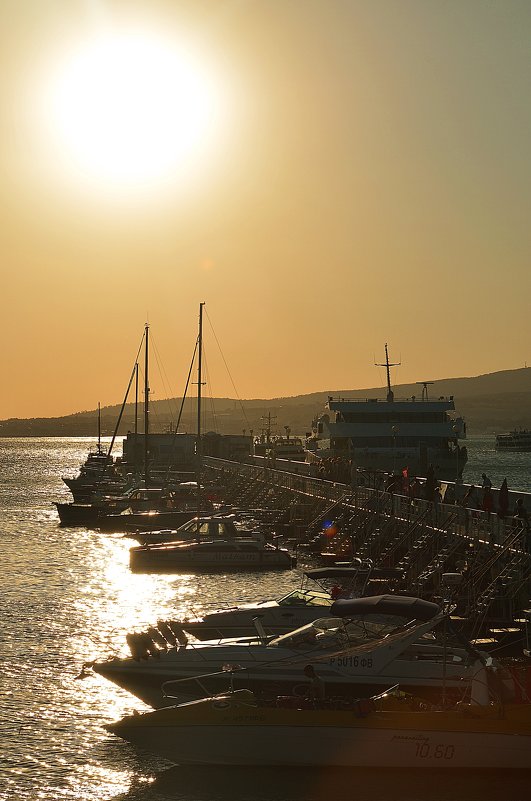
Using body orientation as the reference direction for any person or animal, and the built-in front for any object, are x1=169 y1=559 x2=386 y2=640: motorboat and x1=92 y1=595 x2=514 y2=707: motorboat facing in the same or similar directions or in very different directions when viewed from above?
same or similar directions

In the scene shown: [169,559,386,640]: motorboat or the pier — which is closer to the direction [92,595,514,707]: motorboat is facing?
the motorboat

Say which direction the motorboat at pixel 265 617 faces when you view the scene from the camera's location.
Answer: facing to the left of the viewer

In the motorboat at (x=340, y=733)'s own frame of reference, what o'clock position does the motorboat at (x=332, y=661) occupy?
the motorboat at (x=332, y=661) is roughly at 3 o'clock from the motorboat at (x=340, y=733).

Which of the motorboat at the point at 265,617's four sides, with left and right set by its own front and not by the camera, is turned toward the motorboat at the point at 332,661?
left

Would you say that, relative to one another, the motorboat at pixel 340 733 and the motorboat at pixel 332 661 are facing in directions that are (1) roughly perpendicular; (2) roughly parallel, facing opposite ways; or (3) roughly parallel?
roughly parallel

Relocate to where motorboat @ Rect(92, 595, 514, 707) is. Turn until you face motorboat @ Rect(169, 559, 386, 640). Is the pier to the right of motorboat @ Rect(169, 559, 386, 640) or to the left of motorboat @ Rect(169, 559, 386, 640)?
right

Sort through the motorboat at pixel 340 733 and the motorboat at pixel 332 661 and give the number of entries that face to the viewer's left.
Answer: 2

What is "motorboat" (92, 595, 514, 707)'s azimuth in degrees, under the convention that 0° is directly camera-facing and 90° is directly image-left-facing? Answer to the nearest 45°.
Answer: approximately 90°

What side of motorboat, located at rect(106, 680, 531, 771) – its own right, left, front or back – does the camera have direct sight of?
left

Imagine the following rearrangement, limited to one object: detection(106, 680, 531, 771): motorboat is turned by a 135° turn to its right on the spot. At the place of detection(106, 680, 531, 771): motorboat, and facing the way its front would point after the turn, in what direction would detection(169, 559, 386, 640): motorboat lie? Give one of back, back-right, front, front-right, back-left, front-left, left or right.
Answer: front-left

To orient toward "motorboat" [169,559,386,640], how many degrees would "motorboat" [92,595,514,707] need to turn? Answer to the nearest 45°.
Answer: approximately 90° to its right
